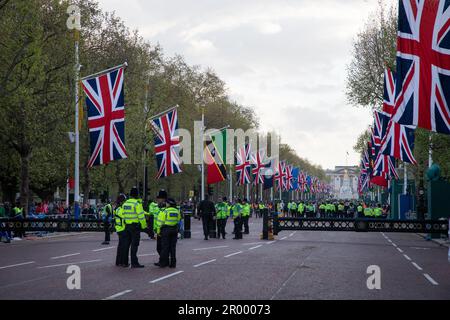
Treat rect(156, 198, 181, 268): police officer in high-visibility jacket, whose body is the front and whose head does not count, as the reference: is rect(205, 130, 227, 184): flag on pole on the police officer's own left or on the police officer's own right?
on the police officer's own right

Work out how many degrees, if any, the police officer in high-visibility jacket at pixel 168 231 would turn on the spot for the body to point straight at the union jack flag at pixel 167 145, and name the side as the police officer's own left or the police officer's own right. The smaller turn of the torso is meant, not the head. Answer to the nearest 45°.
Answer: approximately 45° to the police officer's own right

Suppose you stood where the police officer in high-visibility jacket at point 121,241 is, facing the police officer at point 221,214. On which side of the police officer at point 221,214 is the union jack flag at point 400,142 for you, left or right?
right

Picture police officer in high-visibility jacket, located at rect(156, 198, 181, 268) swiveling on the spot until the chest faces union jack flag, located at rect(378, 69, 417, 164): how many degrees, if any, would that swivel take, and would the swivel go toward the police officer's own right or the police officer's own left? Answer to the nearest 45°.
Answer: approximately 90° to the police officer's own right

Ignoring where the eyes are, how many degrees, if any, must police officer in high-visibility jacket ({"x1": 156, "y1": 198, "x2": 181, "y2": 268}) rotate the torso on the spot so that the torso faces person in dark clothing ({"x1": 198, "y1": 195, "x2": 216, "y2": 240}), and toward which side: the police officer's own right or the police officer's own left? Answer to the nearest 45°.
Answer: approximately 45° to the police officer's own right

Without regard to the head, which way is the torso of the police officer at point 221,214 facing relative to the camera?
away from the camera

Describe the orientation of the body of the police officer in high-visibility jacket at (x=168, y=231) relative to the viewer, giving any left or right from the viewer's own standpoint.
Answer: facing away from the viewer and to the left of the viewer

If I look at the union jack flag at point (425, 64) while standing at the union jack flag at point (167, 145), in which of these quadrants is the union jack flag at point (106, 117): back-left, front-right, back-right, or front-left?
front-right
